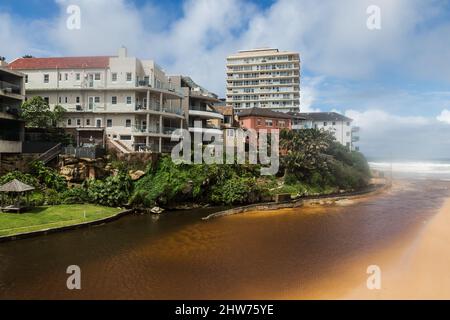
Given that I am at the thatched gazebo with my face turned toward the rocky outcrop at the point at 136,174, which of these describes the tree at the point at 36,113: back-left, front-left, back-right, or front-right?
front-left

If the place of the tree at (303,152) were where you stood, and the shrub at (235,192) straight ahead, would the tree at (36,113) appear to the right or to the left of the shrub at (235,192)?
right

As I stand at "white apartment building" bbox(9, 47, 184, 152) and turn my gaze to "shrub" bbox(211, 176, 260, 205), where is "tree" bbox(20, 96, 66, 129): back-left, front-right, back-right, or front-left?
back-right

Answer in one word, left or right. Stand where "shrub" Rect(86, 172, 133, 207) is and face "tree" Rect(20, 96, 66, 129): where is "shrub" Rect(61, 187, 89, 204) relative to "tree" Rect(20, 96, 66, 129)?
left
